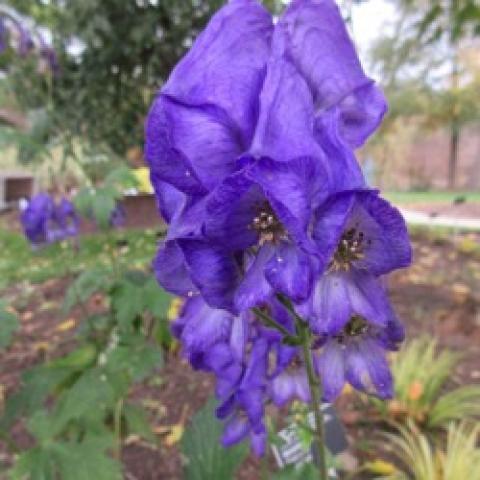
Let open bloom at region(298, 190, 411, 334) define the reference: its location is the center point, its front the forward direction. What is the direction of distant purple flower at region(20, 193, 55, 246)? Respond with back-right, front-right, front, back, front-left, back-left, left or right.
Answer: back-right

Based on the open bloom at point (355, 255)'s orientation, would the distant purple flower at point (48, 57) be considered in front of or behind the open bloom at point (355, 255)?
behind

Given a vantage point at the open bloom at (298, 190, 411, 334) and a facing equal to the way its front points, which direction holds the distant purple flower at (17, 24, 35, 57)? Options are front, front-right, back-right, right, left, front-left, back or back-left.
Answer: back-right

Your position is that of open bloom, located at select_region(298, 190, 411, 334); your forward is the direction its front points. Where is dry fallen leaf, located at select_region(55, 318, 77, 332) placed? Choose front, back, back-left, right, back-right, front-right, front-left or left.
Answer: back-right

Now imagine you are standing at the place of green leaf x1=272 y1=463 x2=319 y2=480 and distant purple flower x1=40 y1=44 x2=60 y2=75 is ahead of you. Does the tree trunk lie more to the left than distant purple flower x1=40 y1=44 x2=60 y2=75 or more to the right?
right

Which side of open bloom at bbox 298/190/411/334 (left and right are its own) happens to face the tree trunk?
back

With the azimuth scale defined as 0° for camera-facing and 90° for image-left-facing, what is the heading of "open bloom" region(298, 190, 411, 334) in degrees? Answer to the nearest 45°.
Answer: approximately 0°
